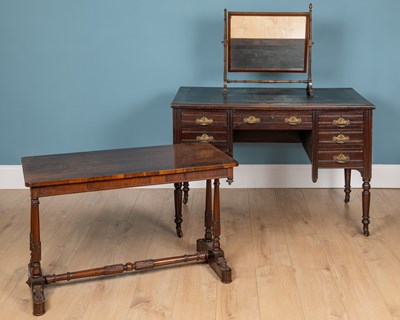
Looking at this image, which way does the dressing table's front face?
toward the camera
